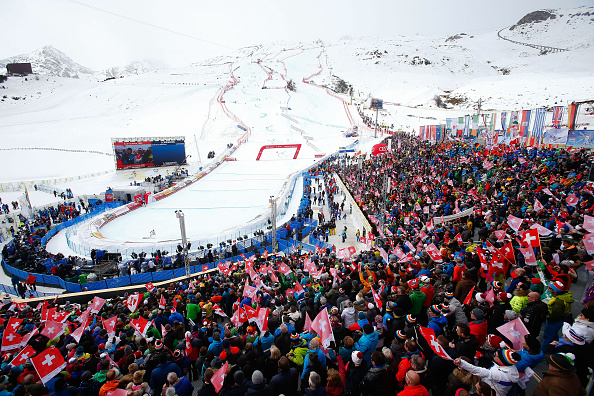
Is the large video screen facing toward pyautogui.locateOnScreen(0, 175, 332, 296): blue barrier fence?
yes

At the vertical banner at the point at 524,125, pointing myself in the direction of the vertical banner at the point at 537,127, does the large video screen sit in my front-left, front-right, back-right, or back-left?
back-right

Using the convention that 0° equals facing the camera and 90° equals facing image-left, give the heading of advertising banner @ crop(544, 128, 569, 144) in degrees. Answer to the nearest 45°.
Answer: approximately 0°

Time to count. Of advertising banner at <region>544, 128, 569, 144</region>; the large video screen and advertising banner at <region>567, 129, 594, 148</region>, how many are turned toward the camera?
3

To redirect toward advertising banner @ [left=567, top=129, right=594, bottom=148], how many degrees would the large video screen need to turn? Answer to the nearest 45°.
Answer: approximately 45° to its left

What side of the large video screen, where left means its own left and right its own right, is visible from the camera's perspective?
front

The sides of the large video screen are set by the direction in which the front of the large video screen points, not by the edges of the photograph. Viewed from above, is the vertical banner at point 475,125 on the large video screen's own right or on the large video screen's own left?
on the large video screen's own left

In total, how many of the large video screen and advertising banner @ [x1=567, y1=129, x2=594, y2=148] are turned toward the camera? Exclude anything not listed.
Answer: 2

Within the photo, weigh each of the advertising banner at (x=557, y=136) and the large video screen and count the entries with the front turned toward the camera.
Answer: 2

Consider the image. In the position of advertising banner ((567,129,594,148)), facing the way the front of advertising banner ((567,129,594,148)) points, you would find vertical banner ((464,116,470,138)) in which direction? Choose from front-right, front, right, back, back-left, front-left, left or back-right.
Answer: back-right
